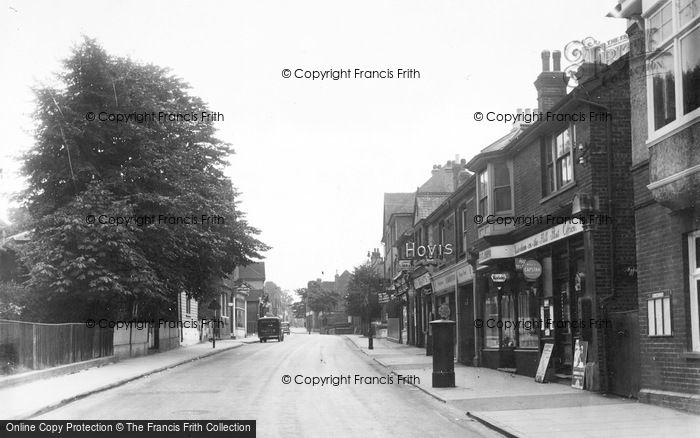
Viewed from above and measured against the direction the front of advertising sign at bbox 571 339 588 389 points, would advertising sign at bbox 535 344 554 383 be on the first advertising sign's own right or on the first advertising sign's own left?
on the first advertising sign's own right

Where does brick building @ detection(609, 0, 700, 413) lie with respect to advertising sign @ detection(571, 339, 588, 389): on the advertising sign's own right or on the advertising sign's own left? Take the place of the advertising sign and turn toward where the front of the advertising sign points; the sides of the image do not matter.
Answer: on the advertising sign's own left

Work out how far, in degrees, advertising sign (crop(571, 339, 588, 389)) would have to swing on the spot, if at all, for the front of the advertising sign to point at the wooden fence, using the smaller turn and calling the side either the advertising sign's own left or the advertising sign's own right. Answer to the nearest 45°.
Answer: approximately 45° to the advertising sign's own right

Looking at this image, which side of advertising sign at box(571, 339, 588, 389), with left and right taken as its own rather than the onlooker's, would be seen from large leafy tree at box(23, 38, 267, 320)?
right

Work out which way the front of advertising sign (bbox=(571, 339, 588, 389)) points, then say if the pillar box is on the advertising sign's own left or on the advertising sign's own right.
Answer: on the advertising sign's own right

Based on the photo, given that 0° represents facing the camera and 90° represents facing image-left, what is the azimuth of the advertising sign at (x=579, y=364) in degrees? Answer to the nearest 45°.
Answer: approximately 45°
